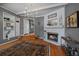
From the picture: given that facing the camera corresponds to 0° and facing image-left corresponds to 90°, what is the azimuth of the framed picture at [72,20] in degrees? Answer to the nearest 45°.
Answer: approximately 45°

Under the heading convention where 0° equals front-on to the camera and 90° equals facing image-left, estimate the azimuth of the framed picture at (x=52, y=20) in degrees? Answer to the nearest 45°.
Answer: approximately 45°
